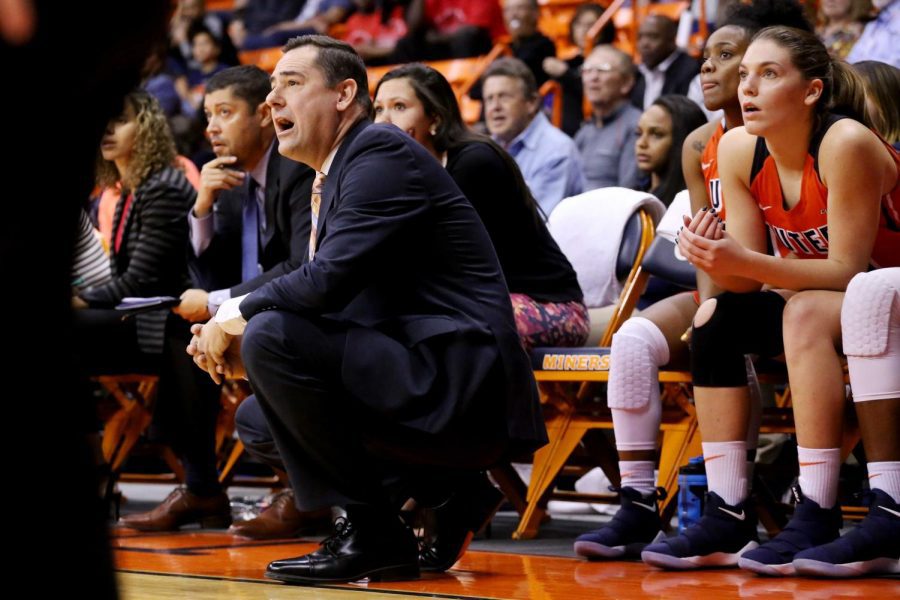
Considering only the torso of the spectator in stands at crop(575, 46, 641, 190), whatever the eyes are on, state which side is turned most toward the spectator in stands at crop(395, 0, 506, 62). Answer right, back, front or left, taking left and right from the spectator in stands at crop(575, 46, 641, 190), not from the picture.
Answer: right

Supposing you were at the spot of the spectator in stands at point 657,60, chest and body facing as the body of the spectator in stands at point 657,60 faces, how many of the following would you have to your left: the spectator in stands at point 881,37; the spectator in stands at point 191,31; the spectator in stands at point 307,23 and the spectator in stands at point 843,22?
2

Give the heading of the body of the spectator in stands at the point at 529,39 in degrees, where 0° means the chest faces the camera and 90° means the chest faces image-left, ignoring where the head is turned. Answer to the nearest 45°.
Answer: approximately 45°

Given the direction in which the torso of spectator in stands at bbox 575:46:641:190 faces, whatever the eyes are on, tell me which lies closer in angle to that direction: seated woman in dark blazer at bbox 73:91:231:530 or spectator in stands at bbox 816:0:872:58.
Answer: the seated woman in dark blazer

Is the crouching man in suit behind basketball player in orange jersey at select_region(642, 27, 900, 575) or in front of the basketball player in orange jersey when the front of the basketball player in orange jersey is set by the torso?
in front

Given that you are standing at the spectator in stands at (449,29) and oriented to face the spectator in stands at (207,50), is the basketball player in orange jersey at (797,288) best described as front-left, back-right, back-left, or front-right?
back-left

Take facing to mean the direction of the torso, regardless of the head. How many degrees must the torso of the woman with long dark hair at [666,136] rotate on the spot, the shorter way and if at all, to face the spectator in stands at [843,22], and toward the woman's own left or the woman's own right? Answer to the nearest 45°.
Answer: approximately 180°

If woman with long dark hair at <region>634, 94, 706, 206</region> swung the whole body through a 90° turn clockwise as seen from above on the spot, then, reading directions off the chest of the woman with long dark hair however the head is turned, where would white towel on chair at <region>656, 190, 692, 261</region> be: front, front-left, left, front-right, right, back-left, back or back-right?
back-left

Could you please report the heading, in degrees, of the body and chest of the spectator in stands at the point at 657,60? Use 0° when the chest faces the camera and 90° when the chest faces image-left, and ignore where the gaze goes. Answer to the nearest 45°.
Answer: approximately 45°

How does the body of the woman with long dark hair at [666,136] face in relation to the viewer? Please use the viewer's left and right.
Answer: facing the viewer and to the left of the viewer

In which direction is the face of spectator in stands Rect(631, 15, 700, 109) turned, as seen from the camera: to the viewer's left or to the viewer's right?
to the viewer's left

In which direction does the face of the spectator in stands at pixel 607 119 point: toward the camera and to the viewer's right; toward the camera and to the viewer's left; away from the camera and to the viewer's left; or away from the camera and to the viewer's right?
toward the camera and to the viewer's left
